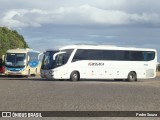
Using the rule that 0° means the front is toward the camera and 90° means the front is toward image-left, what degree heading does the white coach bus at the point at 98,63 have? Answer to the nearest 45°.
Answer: approximately 45°
